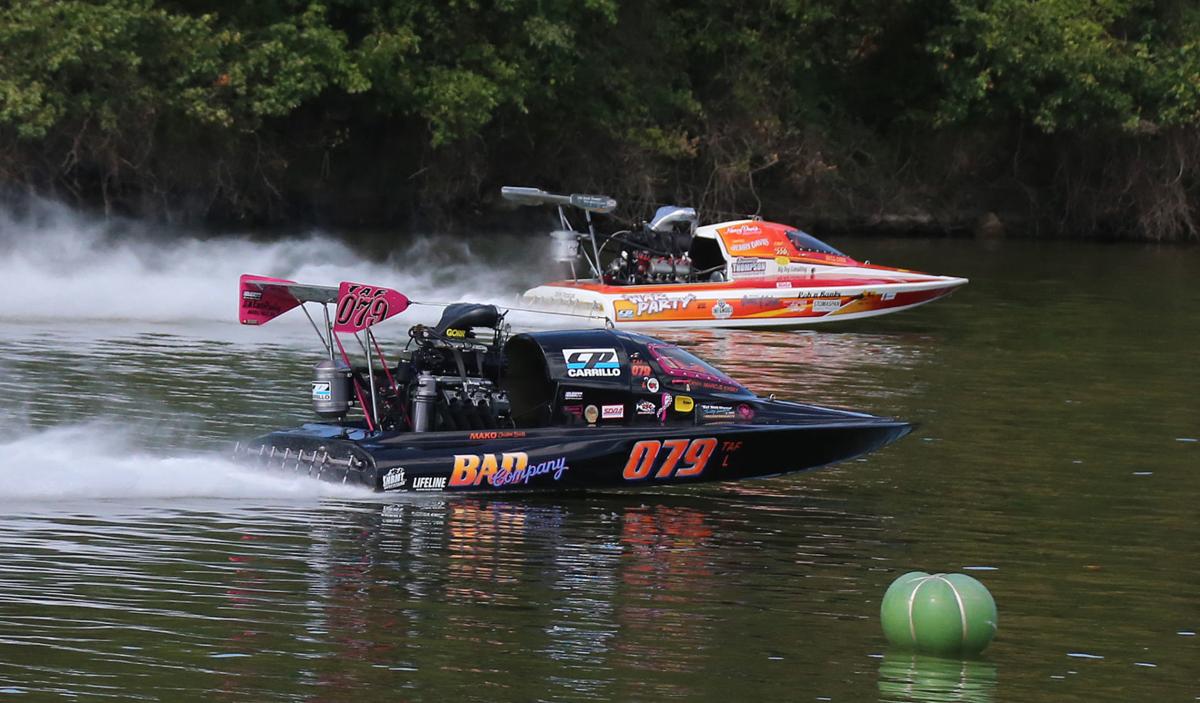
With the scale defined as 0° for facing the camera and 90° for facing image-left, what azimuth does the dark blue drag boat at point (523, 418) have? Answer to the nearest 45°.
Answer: approximately 225°

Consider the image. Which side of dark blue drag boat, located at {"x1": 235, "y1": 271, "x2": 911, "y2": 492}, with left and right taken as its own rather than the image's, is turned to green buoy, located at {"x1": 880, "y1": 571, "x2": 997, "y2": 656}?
right

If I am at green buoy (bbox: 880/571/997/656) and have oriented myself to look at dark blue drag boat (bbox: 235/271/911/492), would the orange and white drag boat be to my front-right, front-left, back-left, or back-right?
front-right

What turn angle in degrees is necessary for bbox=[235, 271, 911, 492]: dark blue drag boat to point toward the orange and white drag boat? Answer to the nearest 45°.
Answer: approximately 45° to its left

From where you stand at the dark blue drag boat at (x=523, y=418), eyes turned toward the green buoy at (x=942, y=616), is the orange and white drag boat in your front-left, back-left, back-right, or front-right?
back-left

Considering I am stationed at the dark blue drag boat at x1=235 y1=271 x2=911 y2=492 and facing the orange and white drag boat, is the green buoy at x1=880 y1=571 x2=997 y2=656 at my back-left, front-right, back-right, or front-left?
back-right
